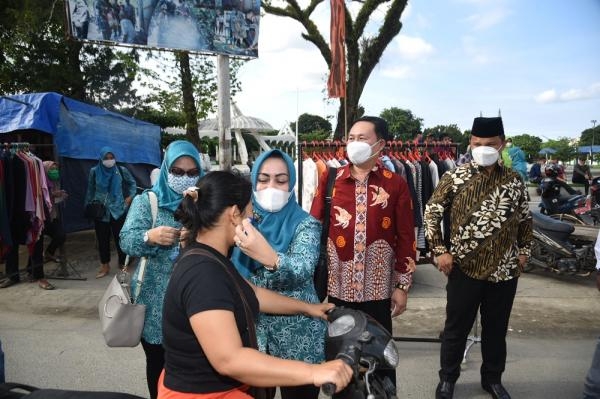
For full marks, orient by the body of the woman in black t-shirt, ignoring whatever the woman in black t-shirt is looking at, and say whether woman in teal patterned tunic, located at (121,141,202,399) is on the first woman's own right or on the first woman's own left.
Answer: on the first woman's own left

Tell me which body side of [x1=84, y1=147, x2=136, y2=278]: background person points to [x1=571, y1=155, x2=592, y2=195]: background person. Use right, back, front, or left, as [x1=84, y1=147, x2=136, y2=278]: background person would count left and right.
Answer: left

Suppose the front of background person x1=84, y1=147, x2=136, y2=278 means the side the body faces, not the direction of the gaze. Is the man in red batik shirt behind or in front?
in front

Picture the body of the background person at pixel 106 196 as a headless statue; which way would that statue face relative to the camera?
toward the camera

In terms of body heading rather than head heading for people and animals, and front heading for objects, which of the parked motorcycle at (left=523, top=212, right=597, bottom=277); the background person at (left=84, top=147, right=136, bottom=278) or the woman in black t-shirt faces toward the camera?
the background person

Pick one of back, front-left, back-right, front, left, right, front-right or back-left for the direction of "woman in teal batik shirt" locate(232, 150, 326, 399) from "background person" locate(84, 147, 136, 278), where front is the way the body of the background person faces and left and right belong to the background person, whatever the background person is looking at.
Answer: front

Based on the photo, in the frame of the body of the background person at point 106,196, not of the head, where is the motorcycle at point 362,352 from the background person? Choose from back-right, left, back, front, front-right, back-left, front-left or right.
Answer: front

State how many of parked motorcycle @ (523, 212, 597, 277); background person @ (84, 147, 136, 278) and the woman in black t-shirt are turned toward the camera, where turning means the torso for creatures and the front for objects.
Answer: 1

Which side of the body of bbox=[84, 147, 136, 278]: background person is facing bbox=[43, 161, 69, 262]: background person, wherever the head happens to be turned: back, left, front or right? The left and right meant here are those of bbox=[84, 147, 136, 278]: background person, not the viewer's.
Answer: right
